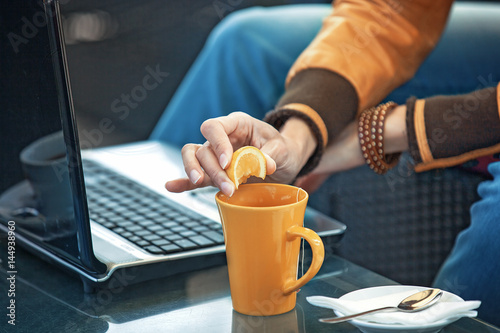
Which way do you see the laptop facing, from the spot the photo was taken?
facing away from the viewer and to the right of the viewer
